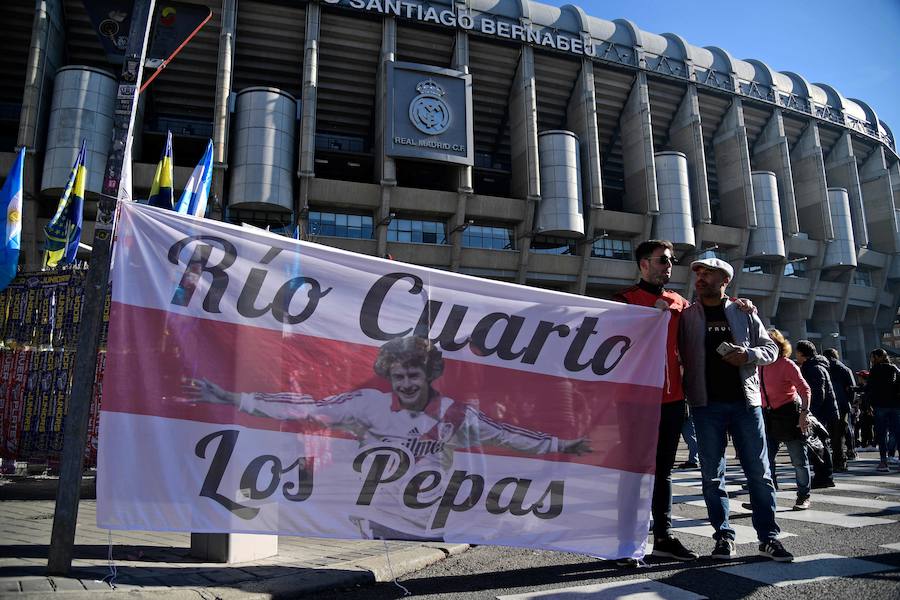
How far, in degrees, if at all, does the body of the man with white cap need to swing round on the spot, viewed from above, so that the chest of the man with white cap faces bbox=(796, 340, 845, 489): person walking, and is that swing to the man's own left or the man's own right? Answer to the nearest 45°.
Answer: approximately 180°

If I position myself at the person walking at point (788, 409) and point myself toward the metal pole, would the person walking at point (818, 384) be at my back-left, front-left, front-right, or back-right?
back-right

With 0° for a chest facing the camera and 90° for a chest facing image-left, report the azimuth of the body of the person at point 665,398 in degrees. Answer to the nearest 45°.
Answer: approximately 315°

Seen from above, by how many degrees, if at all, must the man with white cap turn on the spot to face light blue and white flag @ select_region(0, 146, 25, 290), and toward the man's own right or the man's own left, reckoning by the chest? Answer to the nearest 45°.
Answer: approximately 90° to the man's own right

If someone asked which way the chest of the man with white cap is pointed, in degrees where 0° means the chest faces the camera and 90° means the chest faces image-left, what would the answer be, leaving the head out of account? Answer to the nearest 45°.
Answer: approximately 0°

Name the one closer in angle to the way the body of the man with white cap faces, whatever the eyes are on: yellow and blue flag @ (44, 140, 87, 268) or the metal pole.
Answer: the metal pole

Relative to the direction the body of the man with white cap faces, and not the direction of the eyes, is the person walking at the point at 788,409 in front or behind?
behind

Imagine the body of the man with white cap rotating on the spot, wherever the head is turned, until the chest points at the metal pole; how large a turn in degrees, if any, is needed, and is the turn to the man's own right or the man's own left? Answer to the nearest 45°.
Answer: approximately 45° to the man's own right
